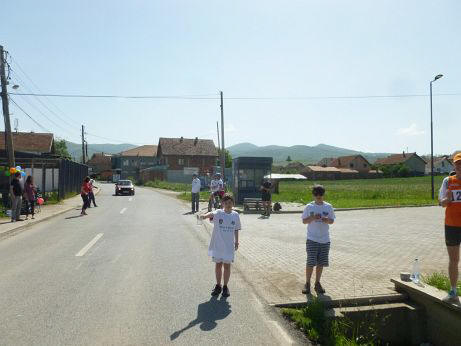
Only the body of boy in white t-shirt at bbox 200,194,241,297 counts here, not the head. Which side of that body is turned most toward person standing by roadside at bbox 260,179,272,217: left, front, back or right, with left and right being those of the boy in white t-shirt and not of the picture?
back

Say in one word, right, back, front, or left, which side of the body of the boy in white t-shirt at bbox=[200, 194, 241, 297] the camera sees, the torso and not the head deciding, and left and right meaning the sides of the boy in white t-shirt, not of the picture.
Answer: front

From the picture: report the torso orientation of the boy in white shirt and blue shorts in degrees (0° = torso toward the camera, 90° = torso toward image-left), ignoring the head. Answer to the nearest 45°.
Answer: approximately 0°

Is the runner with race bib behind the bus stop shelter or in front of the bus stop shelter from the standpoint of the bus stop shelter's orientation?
in front

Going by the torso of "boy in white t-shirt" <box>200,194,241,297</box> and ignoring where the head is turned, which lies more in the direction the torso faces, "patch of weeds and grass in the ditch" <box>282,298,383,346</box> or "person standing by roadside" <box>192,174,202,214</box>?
the patch of weeds and grass in the ditch

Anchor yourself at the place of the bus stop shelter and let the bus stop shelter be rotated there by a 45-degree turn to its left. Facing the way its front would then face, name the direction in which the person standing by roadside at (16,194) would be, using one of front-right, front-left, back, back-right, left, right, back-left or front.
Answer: right

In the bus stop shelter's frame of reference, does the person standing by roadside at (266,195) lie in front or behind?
in front

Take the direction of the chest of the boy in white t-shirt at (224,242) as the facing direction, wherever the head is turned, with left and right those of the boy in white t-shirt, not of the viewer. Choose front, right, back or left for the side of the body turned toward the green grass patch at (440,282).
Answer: left

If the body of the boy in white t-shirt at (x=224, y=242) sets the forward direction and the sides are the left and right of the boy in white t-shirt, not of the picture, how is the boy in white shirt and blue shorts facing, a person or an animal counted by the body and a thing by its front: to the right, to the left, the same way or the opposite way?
the same way

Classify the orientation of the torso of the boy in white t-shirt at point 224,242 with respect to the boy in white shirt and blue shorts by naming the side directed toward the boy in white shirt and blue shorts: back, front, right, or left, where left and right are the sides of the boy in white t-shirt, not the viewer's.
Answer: left
